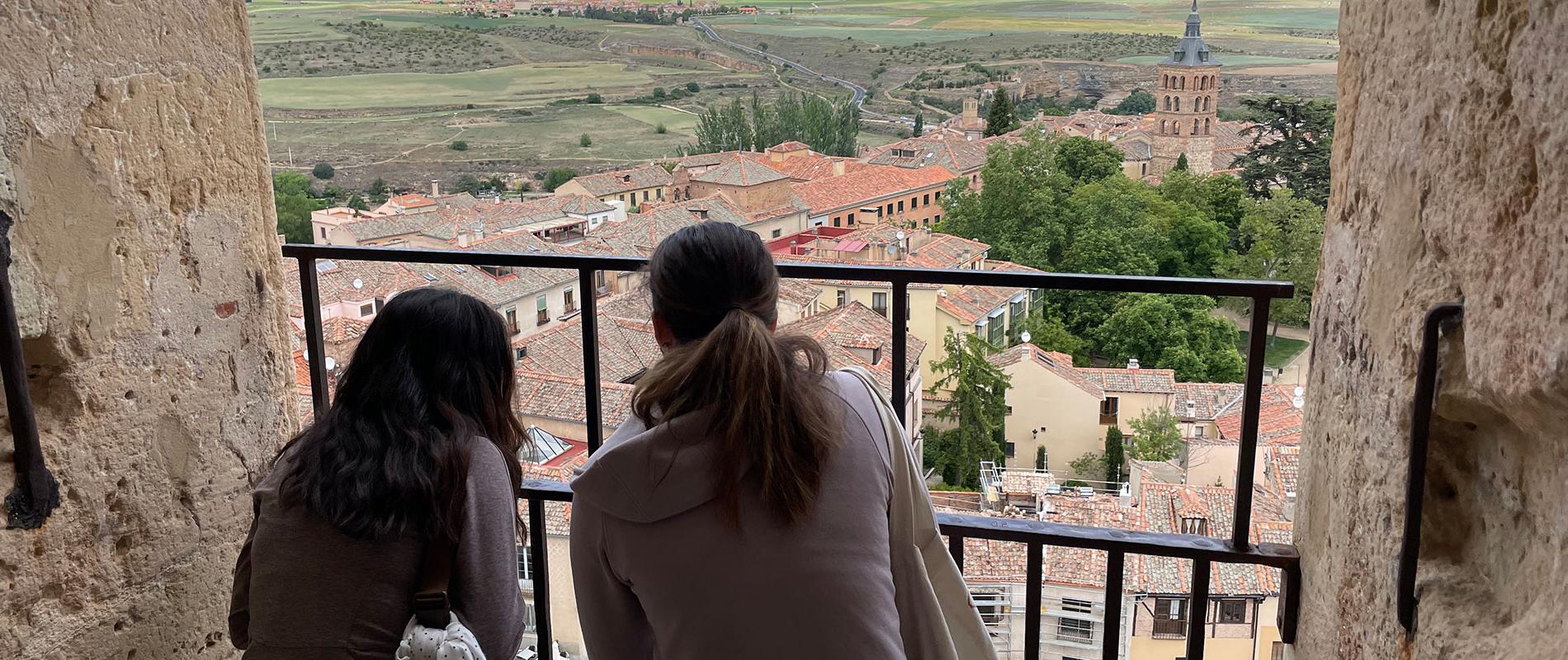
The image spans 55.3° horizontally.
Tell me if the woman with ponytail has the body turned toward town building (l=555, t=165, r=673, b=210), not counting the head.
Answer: yes

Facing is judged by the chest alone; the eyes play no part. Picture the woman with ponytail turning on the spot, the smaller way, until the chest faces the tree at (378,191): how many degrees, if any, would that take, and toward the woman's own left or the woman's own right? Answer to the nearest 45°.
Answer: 0° — they already face it

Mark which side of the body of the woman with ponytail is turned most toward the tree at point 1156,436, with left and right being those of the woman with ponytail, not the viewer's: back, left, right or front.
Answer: front

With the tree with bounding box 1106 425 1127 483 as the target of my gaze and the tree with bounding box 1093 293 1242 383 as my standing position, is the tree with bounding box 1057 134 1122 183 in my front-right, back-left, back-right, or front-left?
back-right

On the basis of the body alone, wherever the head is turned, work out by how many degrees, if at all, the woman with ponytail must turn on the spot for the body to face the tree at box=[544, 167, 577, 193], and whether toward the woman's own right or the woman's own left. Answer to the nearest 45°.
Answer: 0° — they already face it

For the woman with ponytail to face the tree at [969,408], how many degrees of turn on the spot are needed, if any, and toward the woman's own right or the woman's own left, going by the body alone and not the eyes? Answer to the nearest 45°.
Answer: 0° — they already face it

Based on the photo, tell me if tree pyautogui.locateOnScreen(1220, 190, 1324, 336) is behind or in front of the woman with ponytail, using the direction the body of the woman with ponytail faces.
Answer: in front

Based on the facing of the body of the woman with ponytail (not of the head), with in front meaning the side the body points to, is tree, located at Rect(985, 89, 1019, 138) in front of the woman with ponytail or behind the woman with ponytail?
in front

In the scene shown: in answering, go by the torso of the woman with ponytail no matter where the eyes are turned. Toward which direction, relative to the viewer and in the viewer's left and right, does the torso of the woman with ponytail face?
facing away from the viewer
